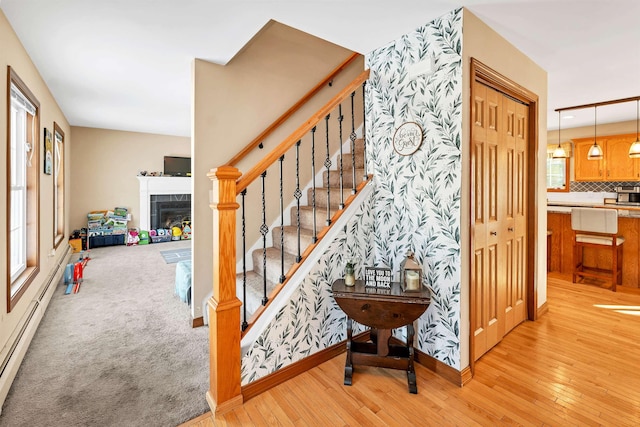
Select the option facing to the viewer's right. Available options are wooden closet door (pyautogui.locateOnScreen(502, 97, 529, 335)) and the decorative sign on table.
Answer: the wooden closet door

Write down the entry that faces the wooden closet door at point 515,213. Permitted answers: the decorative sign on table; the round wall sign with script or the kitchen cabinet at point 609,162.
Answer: the kitchen cabinet

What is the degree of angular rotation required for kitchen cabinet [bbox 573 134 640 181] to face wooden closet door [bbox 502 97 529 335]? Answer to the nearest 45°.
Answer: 0° — it already faces it

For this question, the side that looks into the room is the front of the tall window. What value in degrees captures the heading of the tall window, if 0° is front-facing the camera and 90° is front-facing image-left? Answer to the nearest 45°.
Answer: approximately 270°

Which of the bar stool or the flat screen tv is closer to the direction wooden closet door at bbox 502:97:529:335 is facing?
the bar stool

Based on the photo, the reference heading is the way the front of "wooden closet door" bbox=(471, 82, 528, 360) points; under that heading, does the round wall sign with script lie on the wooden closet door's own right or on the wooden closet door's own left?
on the wooden closet door's own right

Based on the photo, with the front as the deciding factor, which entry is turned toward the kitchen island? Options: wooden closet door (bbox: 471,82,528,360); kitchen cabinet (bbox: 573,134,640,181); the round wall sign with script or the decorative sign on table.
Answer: the kitchen cabinet

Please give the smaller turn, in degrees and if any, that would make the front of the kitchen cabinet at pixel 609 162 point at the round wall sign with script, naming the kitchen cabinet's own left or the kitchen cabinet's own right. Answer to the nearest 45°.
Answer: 0° — it already faces it
